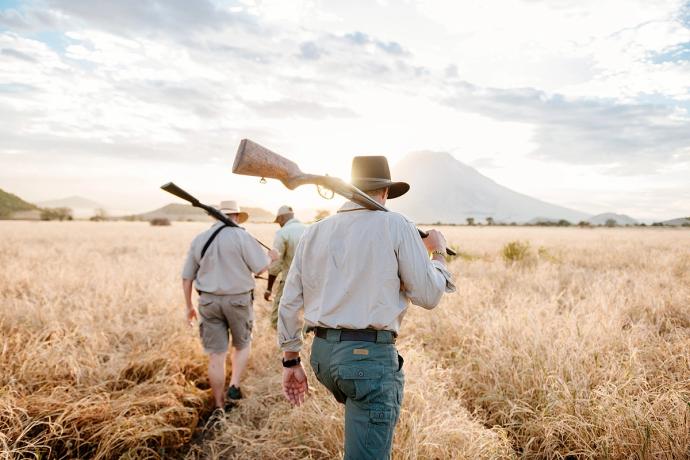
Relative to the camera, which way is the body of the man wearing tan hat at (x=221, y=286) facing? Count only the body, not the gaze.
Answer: away from the camera

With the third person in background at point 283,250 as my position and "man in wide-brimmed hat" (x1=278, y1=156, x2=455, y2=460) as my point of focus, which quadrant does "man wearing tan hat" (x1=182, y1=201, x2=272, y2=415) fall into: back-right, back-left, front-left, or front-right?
front-right

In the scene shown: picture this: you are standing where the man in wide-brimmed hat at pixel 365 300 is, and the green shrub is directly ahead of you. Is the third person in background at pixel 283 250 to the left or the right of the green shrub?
left

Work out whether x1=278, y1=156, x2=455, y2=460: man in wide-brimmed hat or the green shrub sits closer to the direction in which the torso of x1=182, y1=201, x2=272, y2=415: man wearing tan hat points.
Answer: the green shrub

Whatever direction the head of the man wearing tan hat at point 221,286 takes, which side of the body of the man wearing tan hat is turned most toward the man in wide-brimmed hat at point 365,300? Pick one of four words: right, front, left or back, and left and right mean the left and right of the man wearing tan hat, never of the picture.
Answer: back

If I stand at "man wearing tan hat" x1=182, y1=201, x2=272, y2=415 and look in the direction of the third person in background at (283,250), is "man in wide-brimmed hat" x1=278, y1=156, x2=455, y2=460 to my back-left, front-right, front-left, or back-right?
back-right

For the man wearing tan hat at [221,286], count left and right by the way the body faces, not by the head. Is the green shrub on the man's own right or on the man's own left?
on the man's own right

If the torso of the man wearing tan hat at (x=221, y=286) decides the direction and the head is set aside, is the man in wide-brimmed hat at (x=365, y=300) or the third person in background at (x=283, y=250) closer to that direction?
the third person in background

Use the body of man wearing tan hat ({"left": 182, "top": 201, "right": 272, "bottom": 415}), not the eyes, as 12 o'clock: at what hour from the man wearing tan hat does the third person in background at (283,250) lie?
The third person in background is roughly at 1 o'clock from the man wearing tan hat.
